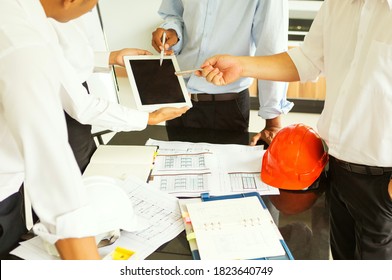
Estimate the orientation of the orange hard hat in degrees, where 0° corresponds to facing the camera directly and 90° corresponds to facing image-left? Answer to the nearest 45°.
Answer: approximately 45°

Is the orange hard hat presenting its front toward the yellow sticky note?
yes
